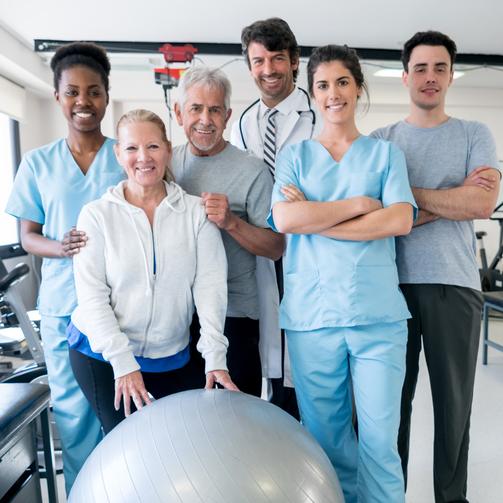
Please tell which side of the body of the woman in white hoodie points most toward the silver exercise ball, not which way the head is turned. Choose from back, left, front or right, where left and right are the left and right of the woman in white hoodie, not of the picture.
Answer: front

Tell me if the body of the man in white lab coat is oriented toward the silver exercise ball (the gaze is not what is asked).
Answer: yes

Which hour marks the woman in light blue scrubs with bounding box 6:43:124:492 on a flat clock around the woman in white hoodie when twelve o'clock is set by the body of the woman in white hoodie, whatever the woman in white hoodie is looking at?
The woman in light blue scrubs is roughly at 5 o'clock from the woman in white hoodie.

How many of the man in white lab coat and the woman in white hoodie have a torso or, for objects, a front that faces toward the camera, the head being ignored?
2

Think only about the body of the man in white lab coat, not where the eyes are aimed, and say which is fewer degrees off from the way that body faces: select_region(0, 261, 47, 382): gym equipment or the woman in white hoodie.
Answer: the woman in white hoodie

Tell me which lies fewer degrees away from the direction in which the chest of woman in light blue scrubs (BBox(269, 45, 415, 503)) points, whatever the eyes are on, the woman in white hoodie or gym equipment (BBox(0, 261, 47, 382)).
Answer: the woman in white hoodie

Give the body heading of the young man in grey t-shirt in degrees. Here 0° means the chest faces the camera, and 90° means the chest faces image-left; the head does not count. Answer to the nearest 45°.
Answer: approximately 0°
